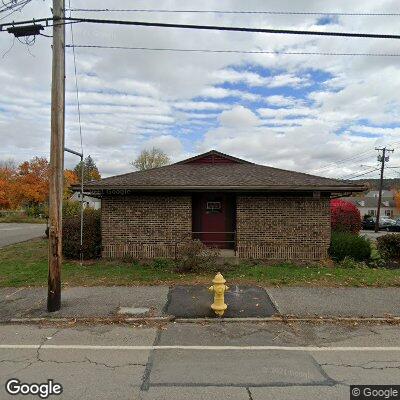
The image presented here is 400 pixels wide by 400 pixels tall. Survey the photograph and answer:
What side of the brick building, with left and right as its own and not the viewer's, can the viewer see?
front

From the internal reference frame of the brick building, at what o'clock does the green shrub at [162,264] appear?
The green shrub is roughly at 2 o'clock from the brick building.

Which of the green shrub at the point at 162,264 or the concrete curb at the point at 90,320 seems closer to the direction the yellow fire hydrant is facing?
the concrete curb

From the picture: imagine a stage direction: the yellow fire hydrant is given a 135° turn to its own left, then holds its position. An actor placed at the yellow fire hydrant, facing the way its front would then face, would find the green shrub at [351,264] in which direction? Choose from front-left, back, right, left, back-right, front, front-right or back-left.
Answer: front

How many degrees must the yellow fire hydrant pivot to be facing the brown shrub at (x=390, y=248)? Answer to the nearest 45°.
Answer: approximately 135° to its left

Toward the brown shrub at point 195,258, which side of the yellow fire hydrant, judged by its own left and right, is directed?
back

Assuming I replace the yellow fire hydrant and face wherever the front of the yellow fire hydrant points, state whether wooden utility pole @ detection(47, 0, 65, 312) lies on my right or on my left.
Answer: on my right

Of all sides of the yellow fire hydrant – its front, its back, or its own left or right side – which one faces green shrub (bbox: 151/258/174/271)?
back

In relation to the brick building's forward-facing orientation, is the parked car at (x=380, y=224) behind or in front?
behind

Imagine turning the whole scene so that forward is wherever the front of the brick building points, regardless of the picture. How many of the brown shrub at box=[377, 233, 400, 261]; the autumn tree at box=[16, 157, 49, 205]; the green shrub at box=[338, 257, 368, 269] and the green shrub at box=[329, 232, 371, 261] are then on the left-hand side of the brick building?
3

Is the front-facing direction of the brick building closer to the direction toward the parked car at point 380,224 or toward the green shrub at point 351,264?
the green shrub

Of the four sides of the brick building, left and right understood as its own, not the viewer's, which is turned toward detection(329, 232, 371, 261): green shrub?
left

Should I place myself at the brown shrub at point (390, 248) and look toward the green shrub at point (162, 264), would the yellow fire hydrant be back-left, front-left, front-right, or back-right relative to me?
front-left

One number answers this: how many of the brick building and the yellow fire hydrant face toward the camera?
2

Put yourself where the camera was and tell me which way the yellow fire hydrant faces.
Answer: facing the viewer

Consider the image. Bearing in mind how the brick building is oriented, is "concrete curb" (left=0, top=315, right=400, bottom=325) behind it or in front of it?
in front

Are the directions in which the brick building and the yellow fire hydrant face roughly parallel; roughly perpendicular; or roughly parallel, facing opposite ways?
roughly parallel

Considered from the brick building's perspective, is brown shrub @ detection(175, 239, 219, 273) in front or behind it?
in front

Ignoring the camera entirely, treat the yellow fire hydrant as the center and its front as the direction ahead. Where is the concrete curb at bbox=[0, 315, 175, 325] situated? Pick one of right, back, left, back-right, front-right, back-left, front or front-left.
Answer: right
